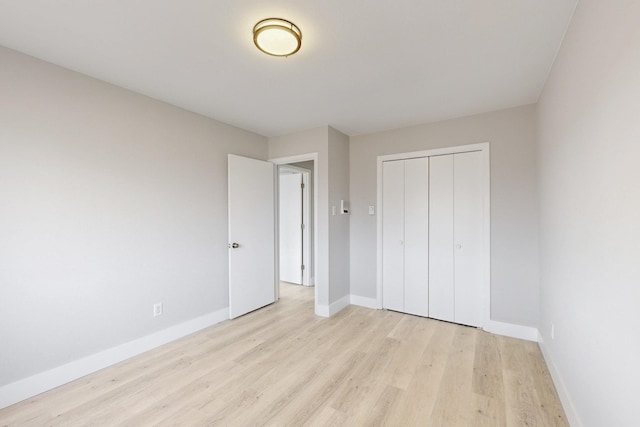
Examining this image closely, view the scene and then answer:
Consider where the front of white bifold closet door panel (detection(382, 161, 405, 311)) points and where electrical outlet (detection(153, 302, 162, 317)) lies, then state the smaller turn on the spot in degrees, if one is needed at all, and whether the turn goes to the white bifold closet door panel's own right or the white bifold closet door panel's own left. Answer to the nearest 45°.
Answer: approximately 45° to the white bifold closet door panel's own right

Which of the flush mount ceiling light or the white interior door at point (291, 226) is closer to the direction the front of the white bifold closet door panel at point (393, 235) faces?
the flush mount ceiling light

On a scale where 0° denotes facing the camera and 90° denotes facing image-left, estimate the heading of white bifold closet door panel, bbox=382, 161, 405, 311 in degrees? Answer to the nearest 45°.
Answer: approximately 0°

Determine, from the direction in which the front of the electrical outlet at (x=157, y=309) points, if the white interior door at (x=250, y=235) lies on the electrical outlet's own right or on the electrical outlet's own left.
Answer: on the electrical outlet's own left

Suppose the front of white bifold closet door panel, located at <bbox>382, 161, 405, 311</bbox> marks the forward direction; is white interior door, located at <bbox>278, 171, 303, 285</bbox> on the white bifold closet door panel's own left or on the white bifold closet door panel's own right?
on the white bifold closet door panel's own right

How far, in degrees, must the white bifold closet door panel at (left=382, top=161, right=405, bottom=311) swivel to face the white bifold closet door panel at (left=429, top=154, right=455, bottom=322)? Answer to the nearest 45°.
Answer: approximately 90° to its left

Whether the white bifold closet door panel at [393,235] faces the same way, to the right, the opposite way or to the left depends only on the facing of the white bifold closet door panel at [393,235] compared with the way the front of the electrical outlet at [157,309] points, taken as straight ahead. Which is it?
to the right
